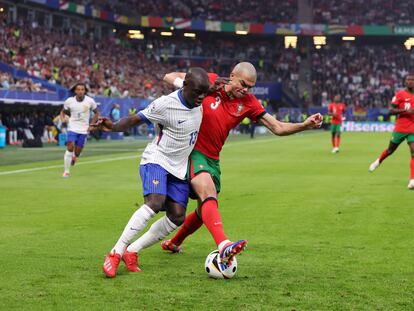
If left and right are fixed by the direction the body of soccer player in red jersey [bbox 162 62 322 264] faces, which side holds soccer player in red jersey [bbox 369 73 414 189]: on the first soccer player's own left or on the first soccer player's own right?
on the first soccer player's own left

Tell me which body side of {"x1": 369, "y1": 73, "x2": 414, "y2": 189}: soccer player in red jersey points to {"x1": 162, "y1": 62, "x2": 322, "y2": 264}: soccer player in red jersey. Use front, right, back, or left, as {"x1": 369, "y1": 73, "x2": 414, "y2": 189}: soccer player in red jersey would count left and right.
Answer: front

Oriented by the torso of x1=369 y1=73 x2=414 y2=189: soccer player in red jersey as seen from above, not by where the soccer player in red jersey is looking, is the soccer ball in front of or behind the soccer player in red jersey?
in front
